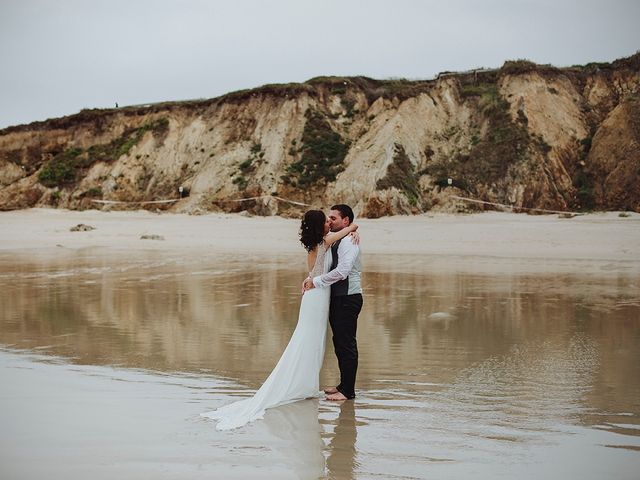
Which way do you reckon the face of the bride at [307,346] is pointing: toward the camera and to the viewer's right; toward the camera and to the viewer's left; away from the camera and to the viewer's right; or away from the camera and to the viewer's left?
away from the camera and to the viewer's right

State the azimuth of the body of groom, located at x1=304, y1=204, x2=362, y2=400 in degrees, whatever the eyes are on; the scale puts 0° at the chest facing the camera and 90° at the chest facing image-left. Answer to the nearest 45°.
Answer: approximately 90°

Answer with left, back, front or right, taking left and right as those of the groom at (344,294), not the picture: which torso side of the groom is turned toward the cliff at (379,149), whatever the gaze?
right
